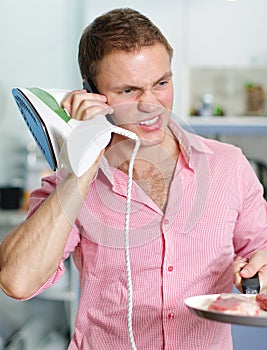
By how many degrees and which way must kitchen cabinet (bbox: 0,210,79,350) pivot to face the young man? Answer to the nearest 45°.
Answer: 0° — it already faces them

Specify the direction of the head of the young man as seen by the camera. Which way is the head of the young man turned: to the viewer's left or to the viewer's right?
to the viewer's right

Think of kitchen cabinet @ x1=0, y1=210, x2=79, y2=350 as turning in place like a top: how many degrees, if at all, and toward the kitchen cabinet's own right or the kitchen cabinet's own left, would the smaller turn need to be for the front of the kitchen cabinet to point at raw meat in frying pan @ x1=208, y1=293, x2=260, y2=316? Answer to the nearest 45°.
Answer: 0° — it already faces it

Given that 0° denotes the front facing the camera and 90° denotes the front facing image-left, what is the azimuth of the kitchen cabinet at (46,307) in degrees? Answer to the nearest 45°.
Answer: approximately 0°
